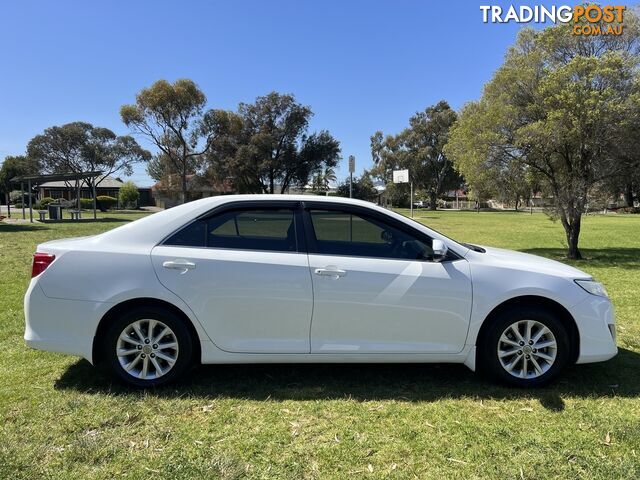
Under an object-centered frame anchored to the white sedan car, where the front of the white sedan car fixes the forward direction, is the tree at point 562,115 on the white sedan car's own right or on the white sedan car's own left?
on the white sedan car's own left

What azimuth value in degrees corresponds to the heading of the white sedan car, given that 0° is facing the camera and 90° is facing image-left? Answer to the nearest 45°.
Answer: approximately 270°

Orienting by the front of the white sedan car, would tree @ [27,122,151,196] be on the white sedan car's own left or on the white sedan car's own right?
on the white sedan car's own left
